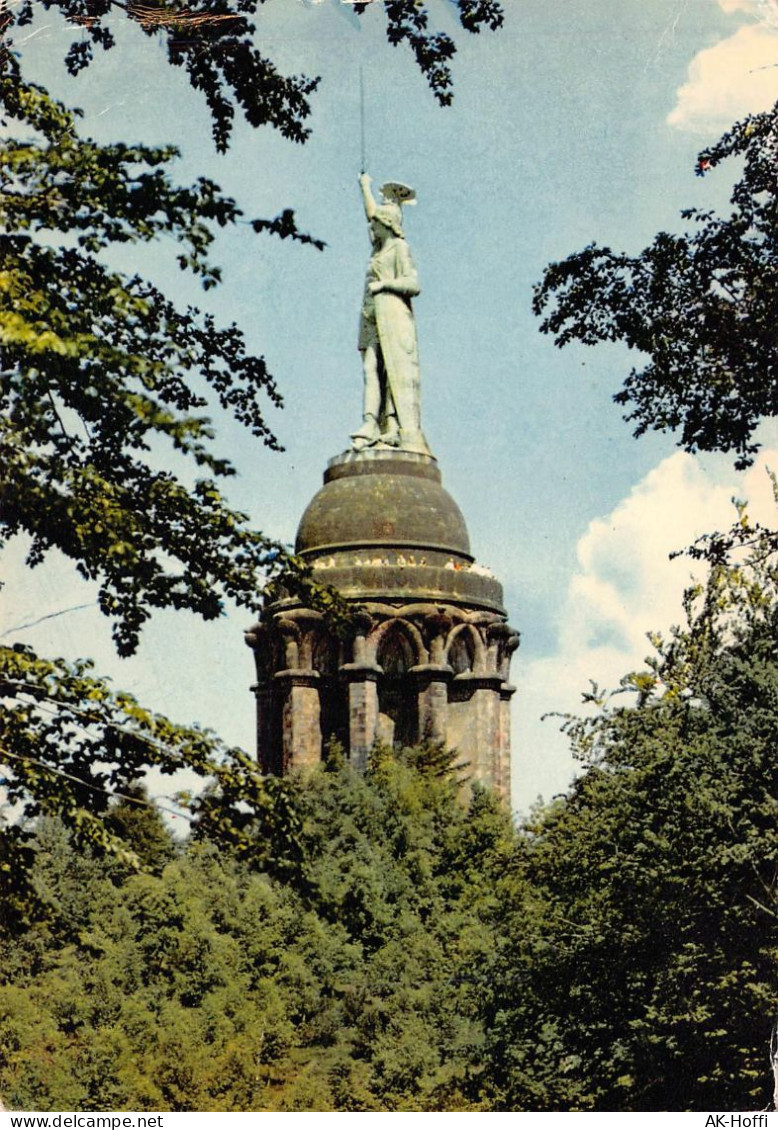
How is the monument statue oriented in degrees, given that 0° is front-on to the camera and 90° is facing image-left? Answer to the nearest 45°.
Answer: approximately 45°
